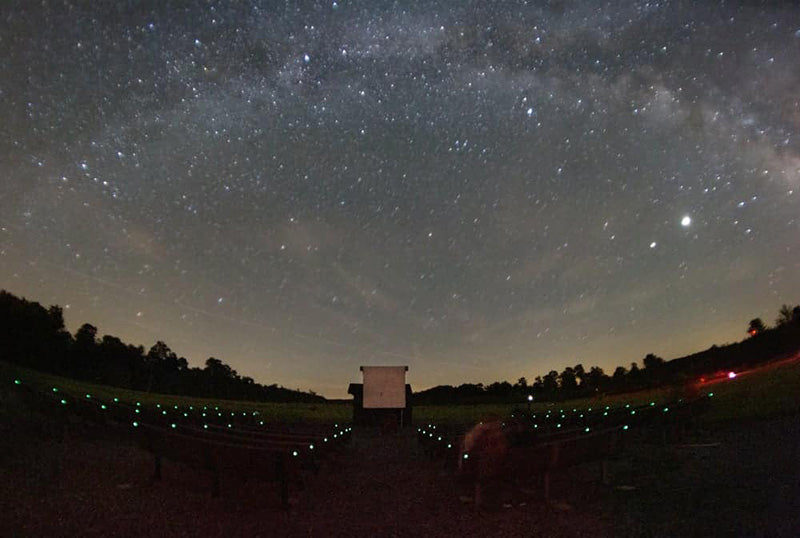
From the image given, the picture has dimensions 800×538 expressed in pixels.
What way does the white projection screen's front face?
toward the camera
